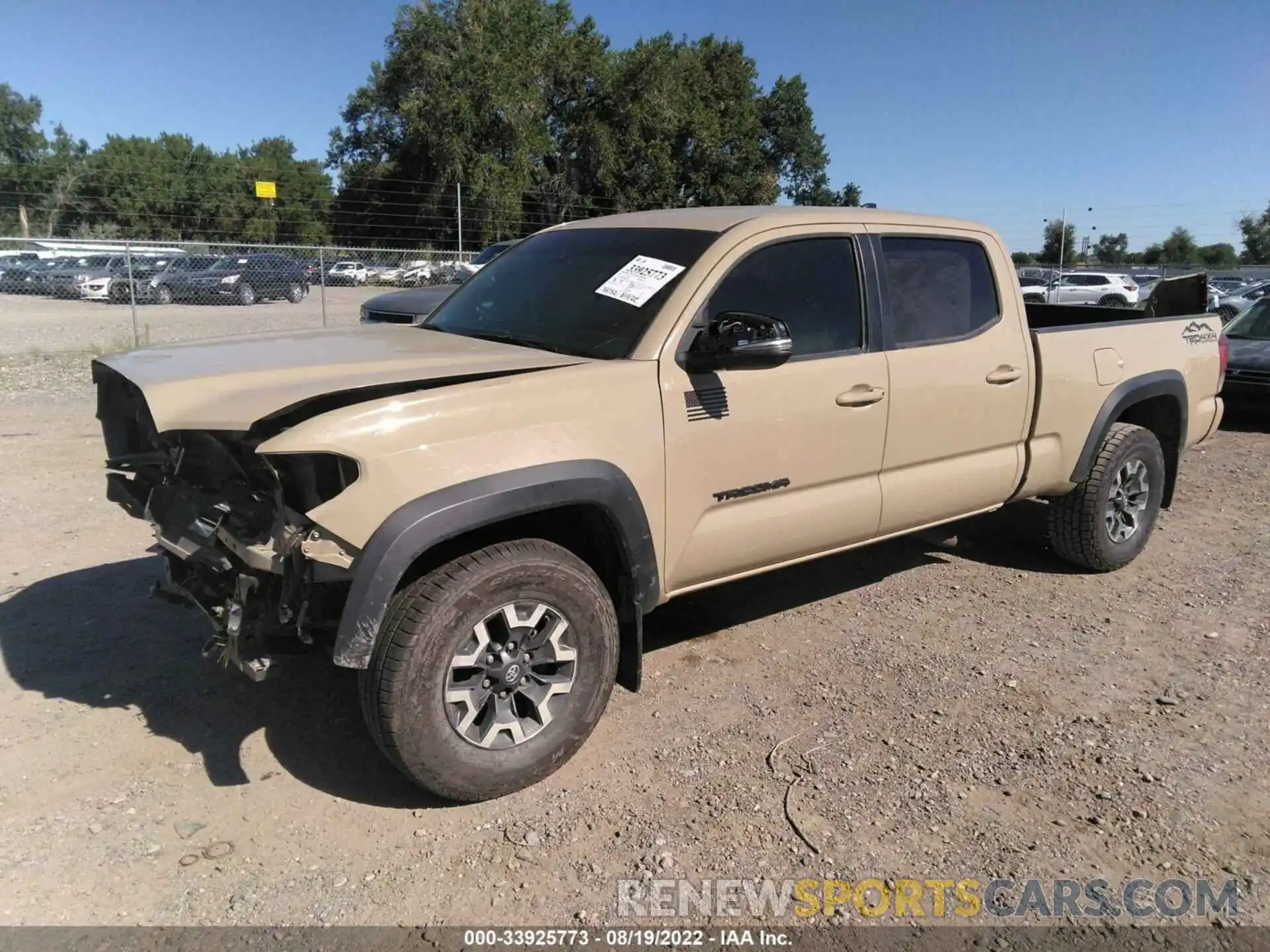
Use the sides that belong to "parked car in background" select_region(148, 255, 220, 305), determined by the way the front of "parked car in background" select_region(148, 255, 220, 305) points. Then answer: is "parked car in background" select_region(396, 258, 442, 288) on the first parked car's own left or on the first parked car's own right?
on the first parked car's own left

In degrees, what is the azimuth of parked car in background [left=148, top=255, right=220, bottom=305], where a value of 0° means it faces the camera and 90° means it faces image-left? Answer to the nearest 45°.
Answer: approximately 45°

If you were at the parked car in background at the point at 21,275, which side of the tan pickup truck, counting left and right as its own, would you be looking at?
right

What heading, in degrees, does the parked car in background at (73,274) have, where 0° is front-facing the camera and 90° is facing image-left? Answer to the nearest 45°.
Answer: approximately 45°

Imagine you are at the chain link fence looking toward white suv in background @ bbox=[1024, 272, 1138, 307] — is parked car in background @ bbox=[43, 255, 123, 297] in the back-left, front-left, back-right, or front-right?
back-left

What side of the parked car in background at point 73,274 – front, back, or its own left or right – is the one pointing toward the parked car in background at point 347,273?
left

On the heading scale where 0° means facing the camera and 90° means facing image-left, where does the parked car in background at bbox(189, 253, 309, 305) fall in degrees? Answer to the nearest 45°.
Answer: approximately 45°

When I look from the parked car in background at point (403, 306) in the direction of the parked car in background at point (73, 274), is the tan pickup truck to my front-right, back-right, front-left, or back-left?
back-left

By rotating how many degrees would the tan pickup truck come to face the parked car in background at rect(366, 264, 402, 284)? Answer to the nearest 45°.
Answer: approximately 135° to its right
